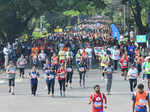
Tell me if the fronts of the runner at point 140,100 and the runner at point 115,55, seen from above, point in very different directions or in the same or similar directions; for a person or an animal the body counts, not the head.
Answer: same or similar directions

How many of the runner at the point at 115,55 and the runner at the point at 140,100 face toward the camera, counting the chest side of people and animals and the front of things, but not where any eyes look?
2

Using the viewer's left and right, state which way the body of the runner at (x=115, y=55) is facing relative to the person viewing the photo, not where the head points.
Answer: facing the viewer

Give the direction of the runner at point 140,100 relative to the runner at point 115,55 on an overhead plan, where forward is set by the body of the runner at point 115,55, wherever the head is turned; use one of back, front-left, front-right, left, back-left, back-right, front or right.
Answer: front

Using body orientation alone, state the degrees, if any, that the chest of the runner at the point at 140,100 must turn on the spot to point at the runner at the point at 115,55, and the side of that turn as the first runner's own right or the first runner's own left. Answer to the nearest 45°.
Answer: approximately 180°
